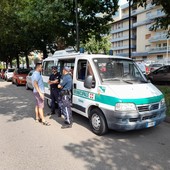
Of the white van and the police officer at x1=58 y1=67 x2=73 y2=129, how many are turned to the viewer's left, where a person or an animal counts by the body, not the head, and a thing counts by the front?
1

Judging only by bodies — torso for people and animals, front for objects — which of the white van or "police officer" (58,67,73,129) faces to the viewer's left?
the police officer

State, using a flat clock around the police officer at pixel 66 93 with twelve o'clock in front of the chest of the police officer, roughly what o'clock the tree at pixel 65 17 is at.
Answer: The tree is roughly at 3 o'clock from the police officer.

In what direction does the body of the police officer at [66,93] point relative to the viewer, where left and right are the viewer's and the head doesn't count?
facing to the left of the viewer

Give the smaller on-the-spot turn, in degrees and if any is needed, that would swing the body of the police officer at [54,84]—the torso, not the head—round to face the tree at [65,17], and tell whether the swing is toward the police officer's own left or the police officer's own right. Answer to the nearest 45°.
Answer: approximately 135° to the police officer's own right

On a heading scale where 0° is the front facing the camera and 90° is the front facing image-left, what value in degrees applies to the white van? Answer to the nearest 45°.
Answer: approximately 315°

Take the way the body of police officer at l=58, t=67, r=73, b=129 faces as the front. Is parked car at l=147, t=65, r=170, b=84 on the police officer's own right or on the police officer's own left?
on the police officer's own right

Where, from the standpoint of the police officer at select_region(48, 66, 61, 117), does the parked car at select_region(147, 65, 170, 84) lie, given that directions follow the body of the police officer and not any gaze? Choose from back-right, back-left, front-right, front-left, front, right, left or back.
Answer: back

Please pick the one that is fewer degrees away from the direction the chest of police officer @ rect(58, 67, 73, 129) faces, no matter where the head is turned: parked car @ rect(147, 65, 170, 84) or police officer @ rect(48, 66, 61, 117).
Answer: the police officer

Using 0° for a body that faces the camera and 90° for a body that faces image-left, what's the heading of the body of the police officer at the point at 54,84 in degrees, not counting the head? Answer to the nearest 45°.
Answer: approximately 45°
